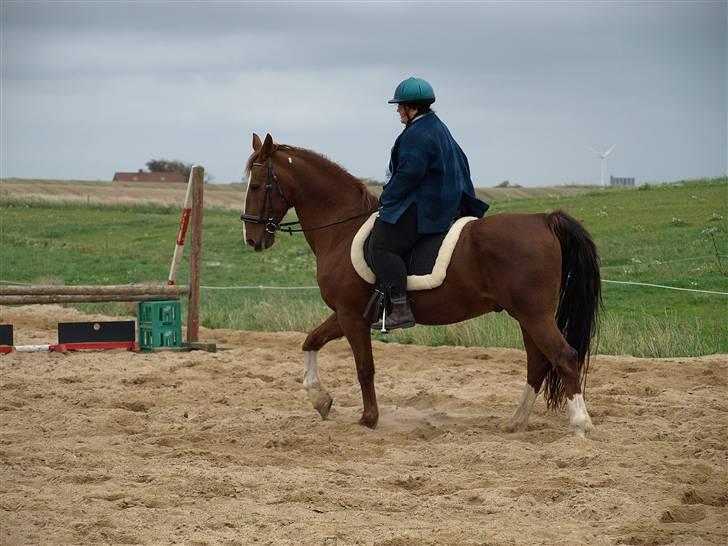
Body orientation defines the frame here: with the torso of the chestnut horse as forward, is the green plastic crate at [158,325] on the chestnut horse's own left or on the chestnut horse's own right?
on the chestnut horse's own right

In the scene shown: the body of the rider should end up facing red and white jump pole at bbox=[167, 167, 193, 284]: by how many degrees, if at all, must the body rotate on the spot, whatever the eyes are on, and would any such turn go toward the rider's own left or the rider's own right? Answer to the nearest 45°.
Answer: approximately 45° to the rider's own right

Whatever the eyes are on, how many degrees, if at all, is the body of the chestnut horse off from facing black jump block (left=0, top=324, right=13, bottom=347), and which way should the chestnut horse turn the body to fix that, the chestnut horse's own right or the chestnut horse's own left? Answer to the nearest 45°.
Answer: approximately 45° to the chestnut horse's own right

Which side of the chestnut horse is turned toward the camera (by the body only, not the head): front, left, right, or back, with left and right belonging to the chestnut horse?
left

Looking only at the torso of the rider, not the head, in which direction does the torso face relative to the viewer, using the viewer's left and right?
facing to the left of the viewer

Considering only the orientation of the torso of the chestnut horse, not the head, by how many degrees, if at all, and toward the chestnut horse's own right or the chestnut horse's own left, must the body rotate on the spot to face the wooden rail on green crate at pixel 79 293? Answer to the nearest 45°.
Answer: approximately 45° to the chestnut horse's own right

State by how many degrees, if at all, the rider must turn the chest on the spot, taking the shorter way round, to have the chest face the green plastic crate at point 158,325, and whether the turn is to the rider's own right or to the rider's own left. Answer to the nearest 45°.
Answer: approximately 45° to the rider's own right
